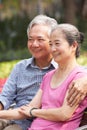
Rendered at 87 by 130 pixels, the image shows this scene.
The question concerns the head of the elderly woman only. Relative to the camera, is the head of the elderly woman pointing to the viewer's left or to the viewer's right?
to the viewer's left

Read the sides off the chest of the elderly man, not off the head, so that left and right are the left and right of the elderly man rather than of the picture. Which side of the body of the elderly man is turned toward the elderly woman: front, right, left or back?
left

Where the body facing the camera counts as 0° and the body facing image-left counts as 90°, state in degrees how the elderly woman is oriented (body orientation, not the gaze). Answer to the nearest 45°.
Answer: approximately 45°

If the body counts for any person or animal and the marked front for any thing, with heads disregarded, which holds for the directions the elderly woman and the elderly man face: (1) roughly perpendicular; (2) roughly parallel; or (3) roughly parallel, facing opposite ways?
roughly parallel

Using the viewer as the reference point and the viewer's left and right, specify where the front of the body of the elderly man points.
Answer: facing the viewer and to the left of the viewer

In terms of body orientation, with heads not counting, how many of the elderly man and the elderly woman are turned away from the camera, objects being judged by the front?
0

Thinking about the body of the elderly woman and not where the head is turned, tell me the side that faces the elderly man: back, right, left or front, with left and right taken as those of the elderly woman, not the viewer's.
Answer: right
